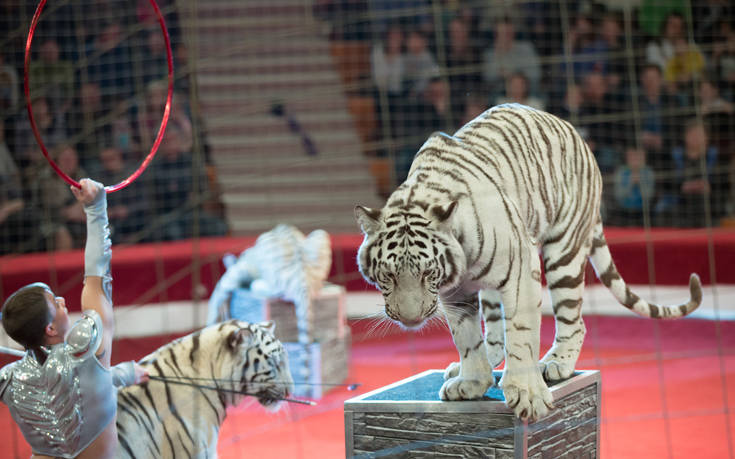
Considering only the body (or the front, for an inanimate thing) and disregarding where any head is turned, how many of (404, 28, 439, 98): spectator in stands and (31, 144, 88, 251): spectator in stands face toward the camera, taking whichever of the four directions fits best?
2

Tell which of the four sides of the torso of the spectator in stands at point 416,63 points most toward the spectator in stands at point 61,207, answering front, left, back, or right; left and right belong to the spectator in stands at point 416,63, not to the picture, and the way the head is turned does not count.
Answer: right

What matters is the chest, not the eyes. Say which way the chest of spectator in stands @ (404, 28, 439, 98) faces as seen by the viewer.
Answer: toward the camera

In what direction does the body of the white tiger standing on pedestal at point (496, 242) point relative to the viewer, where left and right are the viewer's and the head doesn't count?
facing the viewer and to the left of the viewer

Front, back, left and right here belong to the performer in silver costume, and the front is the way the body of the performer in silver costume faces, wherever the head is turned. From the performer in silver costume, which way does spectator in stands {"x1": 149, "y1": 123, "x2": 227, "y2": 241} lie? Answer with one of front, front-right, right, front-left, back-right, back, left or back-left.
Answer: front-left

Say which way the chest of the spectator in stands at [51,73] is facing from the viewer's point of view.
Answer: toward the camera

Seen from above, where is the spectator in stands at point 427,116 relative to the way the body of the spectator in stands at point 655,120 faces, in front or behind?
in front

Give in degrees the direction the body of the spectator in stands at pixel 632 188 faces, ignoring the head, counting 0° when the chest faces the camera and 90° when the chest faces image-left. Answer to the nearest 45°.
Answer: approximately 0°

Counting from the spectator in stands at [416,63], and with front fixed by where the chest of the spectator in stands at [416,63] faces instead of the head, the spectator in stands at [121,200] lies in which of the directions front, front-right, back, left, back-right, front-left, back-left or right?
right

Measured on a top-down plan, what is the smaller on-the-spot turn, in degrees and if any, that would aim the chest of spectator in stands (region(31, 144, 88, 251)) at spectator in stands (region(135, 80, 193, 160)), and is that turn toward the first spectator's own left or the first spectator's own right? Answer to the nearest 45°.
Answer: approximately 90° to the first spectator's own left

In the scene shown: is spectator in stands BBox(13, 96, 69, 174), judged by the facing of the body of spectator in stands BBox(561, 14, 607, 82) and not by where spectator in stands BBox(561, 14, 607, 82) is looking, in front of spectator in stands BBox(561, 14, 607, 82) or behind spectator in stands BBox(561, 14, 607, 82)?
in front

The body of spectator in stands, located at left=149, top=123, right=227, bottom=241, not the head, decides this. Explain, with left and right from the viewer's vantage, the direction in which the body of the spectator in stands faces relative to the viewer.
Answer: facing the viewer

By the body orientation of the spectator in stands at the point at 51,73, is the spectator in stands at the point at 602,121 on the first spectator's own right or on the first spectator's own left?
on the first spectator's own left
